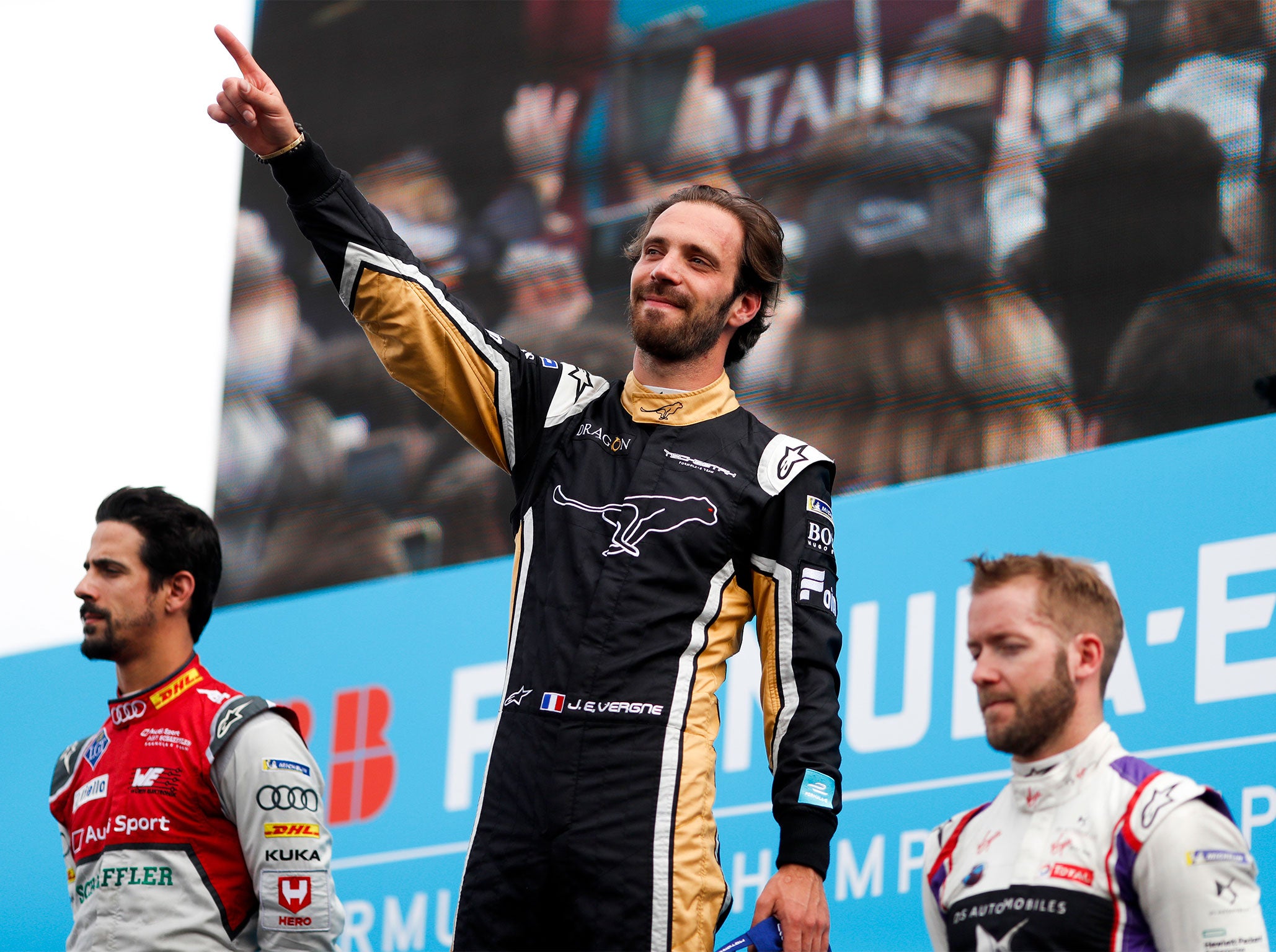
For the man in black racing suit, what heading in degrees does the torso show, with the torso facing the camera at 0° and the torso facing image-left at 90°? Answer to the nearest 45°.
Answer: approximately 45°

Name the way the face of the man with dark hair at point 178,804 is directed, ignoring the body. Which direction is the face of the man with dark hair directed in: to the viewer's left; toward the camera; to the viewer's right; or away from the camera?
to the viewer's left

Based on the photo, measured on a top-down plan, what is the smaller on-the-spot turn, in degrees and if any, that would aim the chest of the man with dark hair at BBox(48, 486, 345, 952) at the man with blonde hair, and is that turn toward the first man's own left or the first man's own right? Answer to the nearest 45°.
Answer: approximately 90° to the first man's own left

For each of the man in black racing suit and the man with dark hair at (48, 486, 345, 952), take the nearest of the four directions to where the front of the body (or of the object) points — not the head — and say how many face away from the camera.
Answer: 0

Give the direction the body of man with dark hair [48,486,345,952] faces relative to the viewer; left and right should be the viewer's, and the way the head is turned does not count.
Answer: facing the viewer and to the left of the viewer

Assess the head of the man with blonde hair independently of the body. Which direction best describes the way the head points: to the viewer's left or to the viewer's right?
to the viewer's left

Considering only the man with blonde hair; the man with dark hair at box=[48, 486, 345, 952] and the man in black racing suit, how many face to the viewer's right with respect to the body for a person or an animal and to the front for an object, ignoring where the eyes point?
0
